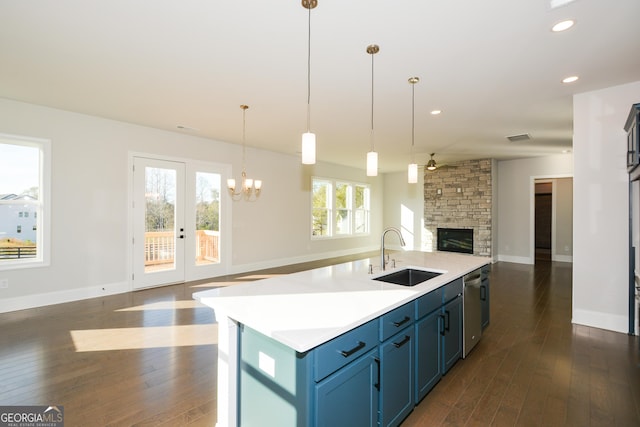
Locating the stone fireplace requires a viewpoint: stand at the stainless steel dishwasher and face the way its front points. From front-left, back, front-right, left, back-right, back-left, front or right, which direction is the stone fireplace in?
left

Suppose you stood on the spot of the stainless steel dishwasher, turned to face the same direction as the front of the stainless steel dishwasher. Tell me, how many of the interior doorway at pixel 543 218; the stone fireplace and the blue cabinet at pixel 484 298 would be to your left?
3

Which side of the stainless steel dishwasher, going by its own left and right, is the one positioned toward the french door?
back

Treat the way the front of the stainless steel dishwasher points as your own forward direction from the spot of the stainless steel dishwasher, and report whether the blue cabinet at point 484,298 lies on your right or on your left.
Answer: on your left

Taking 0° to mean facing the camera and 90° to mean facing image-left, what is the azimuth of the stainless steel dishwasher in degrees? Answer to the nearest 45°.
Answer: approximately 270°

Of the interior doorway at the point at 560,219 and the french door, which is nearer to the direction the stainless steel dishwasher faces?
the interior doorway

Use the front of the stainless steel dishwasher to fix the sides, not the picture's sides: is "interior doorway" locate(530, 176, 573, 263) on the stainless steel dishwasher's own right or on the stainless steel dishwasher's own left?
on the stainless steel dishwasher's own left
